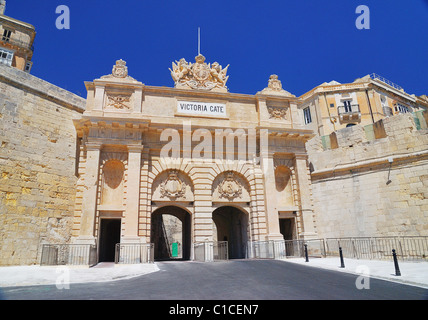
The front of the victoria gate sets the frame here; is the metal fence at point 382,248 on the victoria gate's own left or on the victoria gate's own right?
on the victoria gate's own left

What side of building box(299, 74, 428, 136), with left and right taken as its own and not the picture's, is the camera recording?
front

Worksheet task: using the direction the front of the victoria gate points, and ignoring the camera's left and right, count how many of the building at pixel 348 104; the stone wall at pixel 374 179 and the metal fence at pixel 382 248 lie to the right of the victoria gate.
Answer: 0

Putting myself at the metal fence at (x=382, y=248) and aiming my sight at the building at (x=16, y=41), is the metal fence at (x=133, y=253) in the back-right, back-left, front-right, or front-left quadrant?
front-left

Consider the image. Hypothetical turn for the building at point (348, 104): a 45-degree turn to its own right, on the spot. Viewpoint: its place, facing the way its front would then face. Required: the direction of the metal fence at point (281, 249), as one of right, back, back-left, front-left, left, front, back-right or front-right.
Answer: front-left

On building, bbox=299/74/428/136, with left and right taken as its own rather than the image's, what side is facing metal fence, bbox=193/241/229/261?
front

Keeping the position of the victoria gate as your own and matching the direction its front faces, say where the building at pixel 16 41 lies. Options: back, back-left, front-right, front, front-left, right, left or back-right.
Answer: back-right

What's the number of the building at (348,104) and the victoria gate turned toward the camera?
2

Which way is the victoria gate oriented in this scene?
toward the camera

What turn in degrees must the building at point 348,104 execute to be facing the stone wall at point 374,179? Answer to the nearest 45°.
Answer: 0° — it already faces it

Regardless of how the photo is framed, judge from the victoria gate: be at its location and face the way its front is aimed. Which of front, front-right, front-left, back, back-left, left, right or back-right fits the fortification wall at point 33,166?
right
